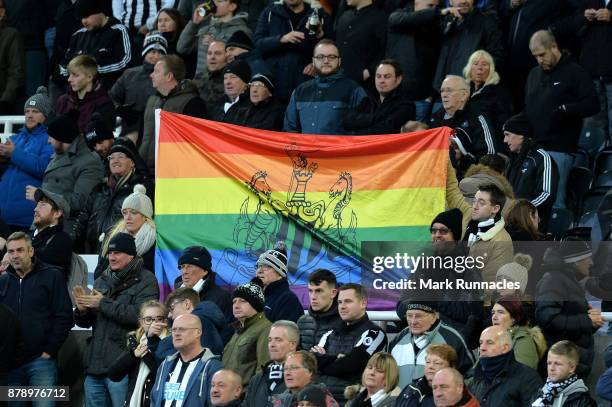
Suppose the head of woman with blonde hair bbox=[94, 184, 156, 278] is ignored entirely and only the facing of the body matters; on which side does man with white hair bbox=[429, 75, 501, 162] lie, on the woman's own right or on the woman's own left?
on the woman's own left

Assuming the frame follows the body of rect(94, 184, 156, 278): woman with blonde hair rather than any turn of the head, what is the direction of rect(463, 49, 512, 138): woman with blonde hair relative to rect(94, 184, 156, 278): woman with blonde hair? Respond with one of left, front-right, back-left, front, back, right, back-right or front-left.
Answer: back-left

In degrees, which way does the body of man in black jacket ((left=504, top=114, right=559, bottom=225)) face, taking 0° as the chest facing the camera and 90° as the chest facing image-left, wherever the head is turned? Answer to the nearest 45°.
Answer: approximately 45°

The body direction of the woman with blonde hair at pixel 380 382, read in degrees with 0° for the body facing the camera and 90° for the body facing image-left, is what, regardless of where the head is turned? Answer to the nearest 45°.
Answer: approximately 45°
